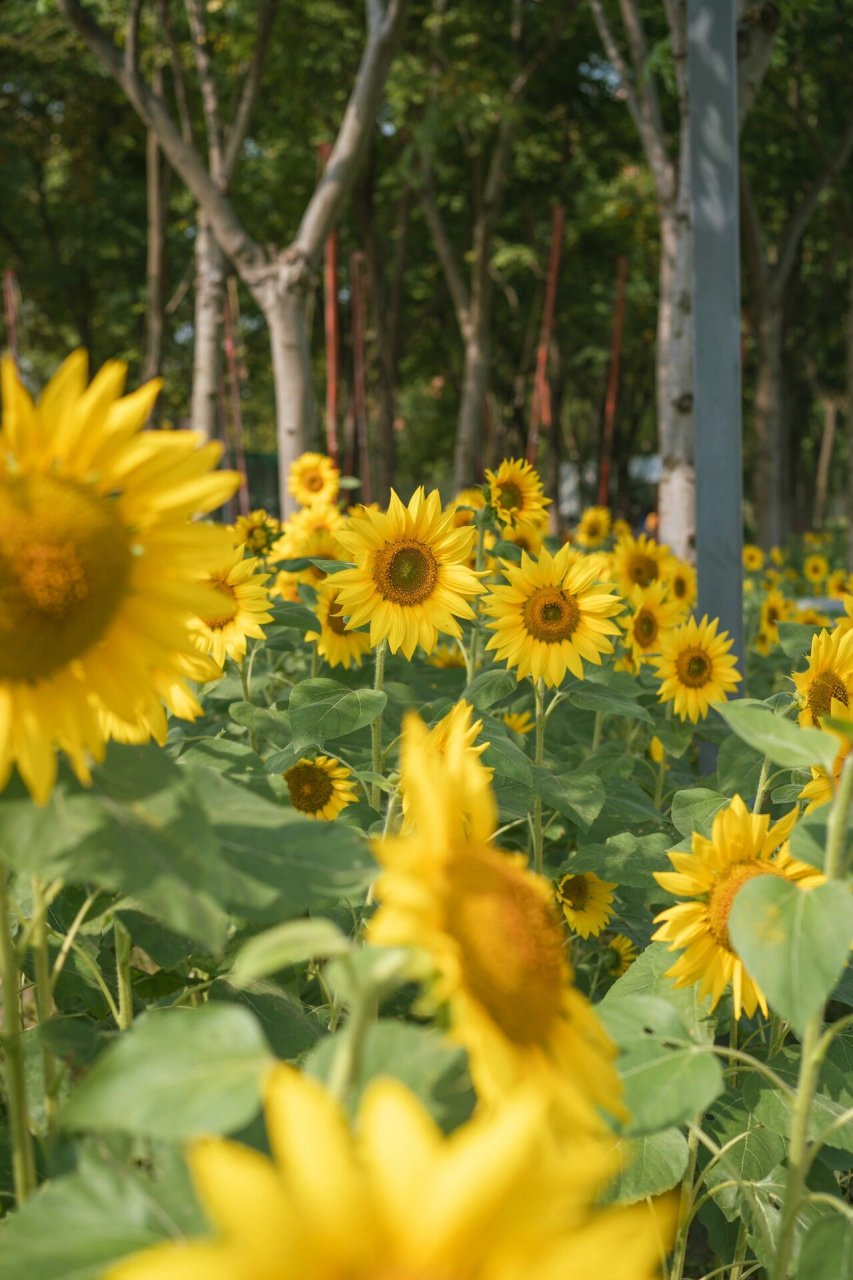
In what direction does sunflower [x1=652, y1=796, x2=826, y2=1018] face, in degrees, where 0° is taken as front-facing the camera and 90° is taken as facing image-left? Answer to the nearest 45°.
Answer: approximately 0°

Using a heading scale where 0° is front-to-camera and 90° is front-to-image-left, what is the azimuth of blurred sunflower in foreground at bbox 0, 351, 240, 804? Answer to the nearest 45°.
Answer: approximately 0°

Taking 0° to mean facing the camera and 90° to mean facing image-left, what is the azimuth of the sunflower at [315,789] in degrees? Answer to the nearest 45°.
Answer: approximately 45°

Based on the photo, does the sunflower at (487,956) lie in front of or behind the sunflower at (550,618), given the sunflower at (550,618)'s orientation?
in front

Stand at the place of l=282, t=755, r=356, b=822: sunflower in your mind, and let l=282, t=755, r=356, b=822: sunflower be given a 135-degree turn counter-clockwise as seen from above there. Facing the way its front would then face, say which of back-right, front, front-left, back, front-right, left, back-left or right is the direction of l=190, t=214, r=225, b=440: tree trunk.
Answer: left

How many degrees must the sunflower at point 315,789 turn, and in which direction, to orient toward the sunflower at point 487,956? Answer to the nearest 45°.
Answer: approximately 45° to its left
